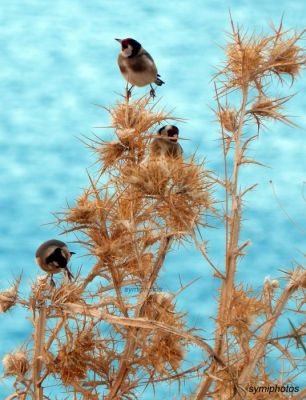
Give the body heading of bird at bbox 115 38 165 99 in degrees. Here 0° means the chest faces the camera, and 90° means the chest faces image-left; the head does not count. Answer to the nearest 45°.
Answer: approximately 45°
